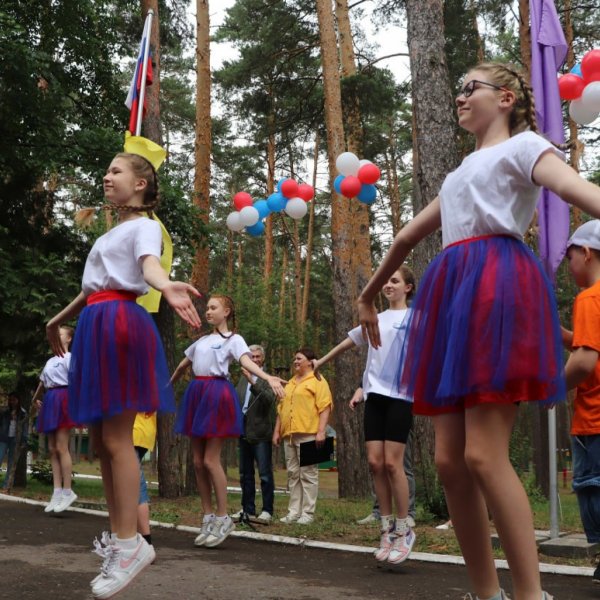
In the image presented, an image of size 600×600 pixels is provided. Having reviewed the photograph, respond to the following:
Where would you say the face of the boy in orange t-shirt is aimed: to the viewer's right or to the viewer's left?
to the viewer's left

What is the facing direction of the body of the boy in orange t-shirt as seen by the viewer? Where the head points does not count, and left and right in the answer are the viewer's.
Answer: facing to the left of the viewer

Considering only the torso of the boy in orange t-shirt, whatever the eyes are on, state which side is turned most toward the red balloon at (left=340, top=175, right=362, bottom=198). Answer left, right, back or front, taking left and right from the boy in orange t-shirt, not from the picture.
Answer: right

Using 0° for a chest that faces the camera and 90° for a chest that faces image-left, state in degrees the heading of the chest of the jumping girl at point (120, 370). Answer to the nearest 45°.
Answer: approximately 45°

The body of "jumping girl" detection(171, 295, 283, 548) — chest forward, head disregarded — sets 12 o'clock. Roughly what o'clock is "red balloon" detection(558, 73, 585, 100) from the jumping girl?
The red balloon is roughly at 7 o'clock from the jumping girl.

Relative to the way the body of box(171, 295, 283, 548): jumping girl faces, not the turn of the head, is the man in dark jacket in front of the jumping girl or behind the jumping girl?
behind

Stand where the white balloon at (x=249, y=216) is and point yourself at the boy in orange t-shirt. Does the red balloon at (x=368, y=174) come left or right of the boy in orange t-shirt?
left
